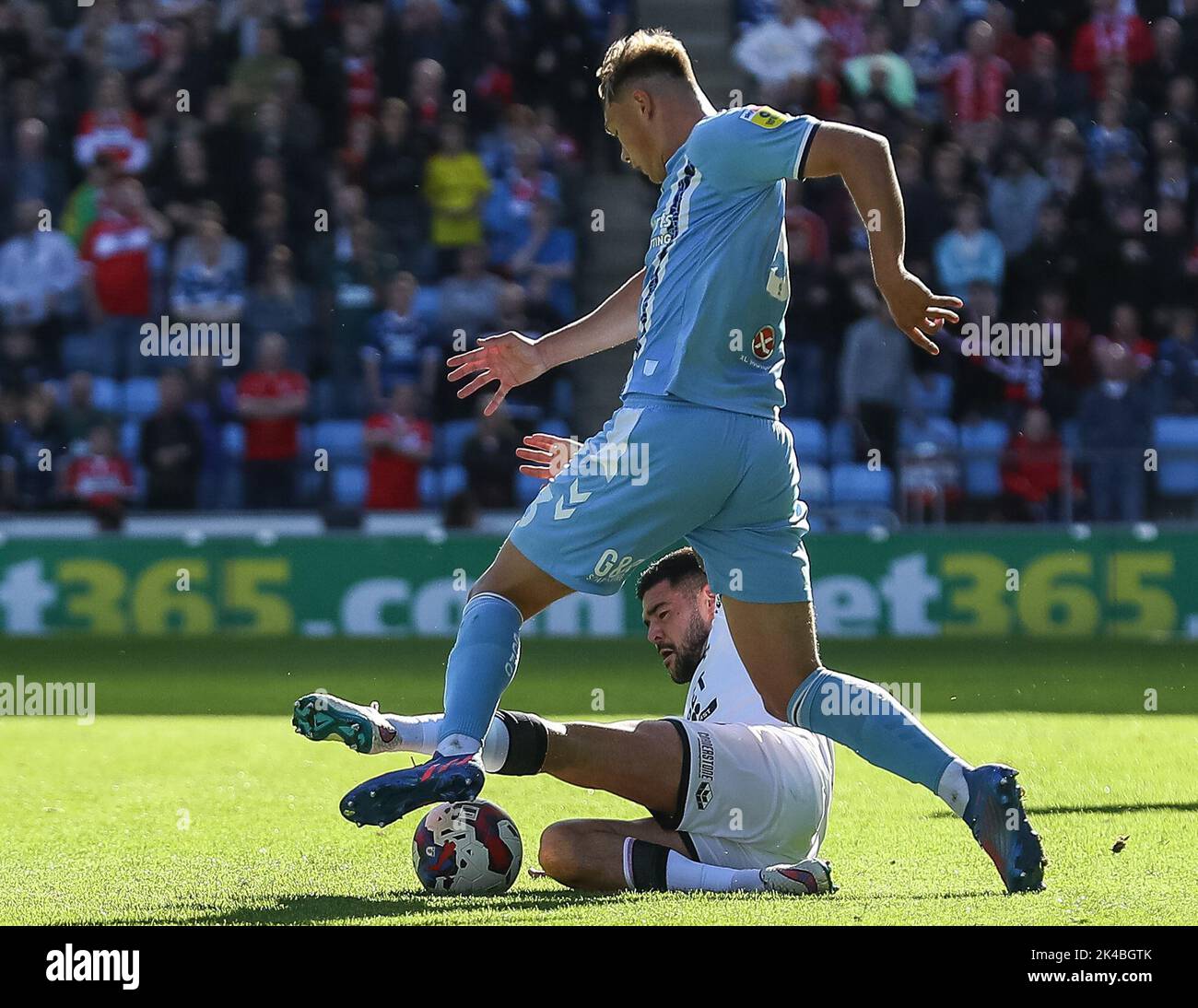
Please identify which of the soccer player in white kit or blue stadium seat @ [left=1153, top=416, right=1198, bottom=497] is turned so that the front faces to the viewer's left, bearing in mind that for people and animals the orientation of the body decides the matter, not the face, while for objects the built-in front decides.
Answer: the soccer player in white kit

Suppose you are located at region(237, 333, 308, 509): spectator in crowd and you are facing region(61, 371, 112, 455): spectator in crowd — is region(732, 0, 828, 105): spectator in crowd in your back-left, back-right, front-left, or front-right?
back-right

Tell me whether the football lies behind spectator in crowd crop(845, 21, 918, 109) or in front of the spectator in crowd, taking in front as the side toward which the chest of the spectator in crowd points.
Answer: in front

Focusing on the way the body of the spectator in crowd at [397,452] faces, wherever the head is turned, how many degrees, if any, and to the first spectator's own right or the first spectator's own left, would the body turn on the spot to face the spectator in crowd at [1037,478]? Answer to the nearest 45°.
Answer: approximately 90° to the first spectator's own left

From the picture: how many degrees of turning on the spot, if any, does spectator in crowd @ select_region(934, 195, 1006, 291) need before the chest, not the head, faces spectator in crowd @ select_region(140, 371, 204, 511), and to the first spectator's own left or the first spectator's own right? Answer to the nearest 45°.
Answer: approximately 90° to the first spectator's own right

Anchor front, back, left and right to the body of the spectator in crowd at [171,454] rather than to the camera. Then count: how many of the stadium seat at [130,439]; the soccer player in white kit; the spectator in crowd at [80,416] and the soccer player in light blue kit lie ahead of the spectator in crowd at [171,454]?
2

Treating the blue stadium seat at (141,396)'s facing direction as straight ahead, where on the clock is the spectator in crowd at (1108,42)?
The spectator in crowd is roughly at 9 o'clock from the blue stadium seat.

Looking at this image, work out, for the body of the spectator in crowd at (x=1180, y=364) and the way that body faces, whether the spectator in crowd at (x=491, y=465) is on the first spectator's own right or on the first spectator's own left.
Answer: on the first spectator's own right

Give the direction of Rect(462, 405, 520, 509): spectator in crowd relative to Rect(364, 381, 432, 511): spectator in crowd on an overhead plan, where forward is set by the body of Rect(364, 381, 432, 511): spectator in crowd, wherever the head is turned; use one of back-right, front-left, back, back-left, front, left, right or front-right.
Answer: front-left

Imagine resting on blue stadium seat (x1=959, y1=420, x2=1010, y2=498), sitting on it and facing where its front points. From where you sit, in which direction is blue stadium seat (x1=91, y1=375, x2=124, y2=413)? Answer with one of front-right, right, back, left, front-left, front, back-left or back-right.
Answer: right

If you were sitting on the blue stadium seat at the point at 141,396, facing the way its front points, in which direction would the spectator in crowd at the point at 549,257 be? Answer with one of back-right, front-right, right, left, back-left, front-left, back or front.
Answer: left
